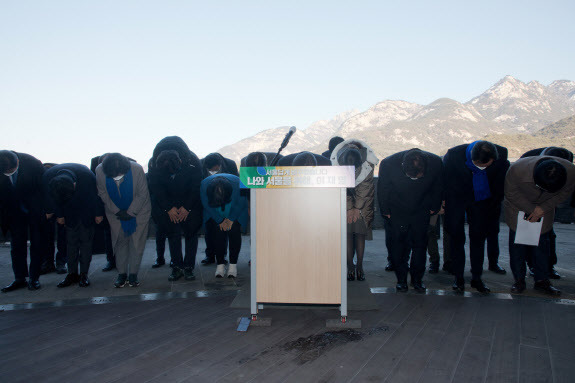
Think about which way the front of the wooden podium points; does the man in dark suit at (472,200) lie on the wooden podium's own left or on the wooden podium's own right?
on the wooden podium's own left

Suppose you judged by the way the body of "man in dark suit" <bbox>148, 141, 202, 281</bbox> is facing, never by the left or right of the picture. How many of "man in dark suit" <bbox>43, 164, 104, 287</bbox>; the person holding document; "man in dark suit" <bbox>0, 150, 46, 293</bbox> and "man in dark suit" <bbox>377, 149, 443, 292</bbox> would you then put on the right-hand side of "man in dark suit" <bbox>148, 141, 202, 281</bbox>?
2

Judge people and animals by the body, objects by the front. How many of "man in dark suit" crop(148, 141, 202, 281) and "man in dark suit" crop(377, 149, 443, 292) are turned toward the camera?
2

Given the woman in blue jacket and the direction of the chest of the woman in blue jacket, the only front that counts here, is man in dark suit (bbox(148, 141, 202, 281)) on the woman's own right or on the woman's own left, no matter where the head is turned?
on the woman's own right

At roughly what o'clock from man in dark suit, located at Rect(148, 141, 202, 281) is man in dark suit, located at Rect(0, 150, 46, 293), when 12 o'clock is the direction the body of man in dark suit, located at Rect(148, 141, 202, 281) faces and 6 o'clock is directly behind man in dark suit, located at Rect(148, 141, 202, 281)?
man in dark suit, located at Rect(0, 150, 46, 293) is roughly at 3 o'clock from man in dark suit, located at Rect(148, 141, 202, 281).

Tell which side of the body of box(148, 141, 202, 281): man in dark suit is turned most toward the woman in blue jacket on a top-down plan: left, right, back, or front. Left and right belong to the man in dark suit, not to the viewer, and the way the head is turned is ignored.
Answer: left

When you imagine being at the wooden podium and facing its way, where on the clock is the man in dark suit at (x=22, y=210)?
The man in dark suit is roughly at 4 o'clock from the wooden podium.

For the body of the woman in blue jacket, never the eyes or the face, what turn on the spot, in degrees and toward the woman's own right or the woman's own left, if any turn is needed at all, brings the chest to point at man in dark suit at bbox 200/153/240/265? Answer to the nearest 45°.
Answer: approximately 180°

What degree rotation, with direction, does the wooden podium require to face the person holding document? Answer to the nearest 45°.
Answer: approximately 135° to its left

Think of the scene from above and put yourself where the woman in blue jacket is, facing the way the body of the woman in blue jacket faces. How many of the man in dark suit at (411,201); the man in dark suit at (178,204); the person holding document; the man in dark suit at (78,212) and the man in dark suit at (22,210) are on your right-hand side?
3

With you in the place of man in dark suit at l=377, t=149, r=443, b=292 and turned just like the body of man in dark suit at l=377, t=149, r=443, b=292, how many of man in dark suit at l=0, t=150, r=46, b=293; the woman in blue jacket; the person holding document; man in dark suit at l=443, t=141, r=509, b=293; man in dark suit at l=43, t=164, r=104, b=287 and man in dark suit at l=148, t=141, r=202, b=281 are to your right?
4

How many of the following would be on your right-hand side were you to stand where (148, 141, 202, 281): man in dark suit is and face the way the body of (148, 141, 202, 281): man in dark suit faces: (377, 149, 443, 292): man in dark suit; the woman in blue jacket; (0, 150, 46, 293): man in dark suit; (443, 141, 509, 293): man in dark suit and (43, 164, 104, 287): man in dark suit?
2

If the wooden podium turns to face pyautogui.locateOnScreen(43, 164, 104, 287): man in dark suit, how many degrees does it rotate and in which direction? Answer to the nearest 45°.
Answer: approximately 135° to its right
